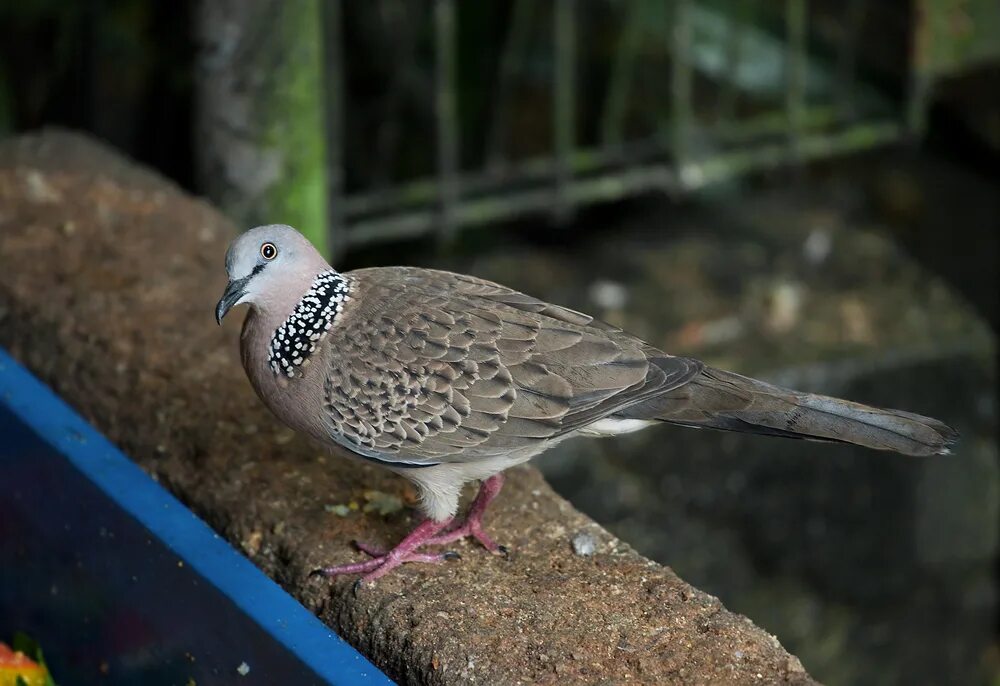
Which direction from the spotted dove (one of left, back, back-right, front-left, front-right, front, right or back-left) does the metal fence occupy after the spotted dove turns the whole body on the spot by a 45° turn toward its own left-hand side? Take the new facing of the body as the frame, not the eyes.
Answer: back-right

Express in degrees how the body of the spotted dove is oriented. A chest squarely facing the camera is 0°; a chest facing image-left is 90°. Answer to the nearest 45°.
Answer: approximately 90°
